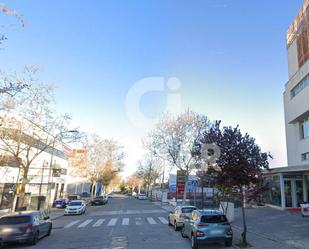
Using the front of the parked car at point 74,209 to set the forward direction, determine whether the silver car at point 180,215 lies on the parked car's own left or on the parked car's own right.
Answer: on the parked car's own left

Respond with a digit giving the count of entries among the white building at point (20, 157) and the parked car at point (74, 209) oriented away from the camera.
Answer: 0

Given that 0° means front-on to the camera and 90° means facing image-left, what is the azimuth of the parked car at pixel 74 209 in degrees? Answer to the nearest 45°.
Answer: approximately 45°

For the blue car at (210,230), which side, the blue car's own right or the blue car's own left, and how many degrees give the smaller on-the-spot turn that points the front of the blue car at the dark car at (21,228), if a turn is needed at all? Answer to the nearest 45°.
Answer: approximately 45° to the blue car's own left

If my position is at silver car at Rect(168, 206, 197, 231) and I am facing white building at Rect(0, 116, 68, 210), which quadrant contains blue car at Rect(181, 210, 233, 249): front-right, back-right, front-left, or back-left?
back-left

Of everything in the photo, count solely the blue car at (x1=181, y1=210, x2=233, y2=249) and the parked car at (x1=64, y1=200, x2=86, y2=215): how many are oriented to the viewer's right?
0

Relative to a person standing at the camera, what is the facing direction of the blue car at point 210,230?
facing away from the viewer and to the left of the viewer

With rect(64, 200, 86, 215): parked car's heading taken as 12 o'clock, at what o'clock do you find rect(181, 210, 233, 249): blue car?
The blue car is roughly at 10 o'clock from the parked car.
